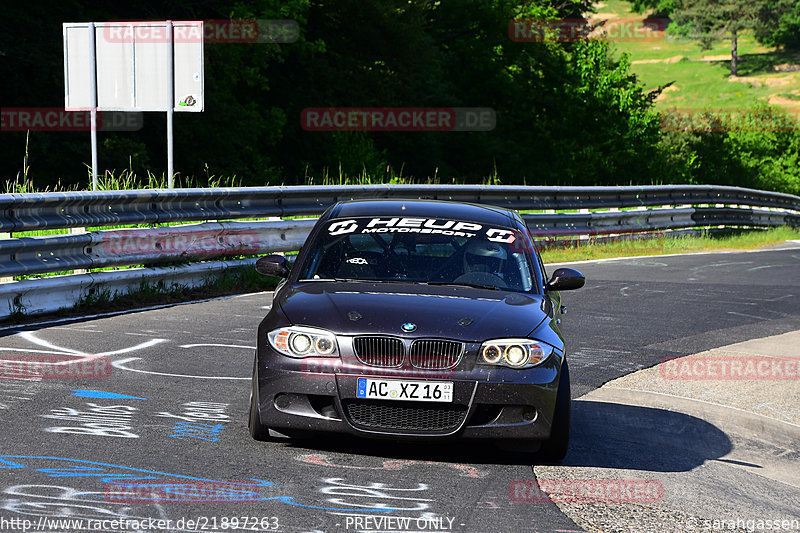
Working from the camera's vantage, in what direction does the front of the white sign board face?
facing away from the viewer

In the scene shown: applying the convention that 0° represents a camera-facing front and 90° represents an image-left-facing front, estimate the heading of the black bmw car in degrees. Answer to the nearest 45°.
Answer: approximately 0°

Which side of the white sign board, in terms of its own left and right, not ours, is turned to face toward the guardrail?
back

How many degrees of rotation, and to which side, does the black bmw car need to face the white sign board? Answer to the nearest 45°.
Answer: approximately 180°

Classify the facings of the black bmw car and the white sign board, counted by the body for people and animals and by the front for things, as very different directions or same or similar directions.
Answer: very different directions

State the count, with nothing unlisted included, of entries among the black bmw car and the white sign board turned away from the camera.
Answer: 1

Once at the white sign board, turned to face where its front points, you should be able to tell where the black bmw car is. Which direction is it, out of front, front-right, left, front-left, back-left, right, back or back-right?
back
